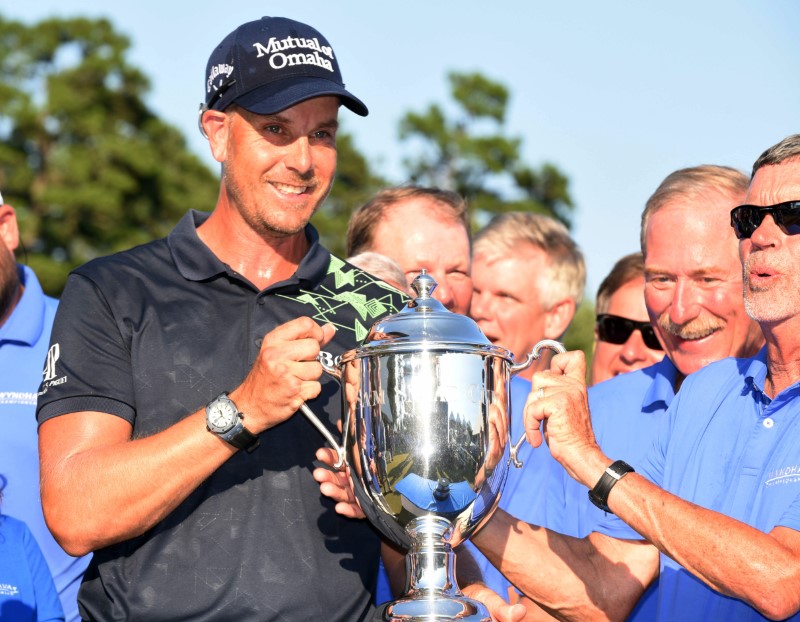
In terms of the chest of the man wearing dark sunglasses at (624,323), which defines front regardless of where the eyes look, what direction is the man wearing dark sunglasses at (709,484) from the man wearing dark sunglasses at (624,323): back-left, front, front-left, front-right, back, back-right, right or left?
front

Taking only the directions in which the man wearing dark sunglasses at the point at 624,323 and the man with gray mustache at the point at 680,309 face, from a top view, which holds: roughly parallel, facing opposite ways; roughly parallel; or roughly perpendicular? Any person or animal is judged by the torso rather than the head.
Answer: roughly parallel

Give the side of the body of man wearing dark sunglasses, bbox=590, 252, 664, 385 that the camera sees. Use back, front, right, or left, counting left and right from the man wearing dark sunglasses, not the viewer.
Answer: front

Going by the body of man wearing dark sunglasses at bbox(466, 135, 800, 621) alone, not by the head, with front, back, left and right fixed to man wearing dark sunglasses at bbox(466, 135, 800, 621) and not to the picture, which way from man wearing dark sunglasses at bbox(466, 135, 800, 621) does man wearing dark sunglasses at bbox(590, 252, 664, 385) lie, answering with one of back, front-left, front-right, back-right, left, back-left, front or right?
back-right

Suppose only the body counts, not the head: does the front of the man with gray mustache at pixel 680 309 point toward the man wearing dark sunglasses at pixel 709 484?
yes

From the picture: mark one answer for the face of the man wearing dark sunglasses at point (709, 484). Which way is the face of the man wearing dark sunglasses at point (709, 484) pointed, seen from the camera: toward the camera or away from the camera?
toward the camera

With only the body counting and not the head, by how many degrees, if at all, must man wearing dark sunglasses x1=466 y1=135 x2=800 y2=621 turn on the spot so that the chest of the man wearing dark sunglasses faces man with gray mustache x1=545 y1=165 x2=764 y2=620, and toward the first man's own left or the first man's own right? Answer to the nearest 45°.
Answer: approximately 135° to the first man's own right

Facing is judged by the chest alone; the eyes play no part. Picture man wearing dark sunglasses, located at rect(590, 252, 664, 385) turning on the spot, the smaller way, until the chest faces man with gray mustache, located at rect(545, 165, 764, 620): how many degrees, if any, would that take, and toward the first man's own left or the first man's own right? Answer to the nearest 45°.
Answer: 0° — they already face them

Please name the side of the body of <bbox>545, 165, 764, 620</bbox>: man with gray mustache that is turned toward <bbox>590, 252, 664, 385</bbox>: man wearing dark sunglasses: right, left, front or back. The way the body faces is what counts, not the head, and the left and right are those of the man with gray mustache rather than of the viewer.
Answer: back

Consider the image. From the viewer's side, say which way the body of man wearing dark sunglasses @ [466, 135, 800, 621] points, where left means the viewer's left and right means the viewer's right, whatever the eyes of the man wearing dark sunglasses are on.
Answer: facing the viewer and to the left of the viewer

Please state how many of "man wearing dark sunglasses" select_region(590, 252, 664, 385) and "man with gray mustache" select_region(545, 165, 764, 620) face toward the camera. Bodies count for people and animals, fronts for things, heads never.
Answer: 2

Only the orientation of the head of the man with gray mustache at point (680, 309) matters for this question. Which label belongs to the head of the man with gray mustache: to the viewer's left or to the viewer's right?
to the viewer's left

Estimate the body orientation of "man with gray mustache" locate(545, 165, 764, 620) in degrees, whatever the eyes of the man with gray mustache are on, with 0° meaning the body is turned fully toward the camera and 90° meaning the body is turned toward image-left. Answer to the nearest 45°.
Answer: approximately 0°
